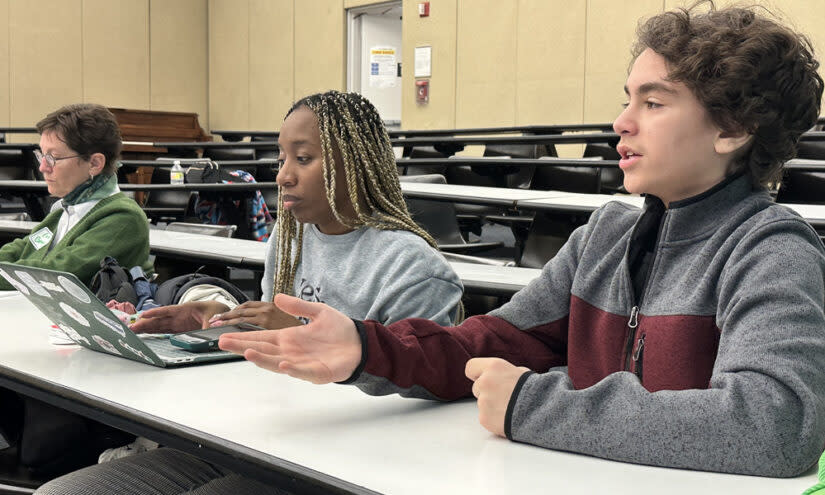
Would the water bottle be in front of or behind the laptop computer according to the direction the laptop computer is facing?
in front

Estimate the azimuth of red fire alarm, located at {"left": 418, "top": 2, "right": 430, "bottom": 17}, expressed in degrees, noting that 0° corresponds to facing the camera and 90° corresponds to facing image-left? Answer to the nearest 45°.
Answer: approximately 0°

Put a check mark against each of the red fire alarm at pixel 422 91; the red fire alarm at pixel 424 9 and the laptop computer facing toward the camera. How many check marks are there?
2

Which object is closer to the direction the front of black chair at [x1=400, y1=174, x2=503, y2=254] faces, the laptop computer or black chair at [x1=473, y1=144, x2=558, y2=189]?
the laptop computer

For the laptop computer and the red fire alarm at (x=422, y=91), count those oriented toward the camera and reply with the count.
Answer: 1

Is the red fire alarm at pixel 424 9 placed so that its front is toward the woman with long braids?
yes

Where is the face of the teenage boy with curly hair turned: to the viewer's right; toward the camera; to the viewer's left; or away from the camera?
to the viewer's left

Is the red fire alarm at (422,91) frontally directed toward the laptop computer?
yes

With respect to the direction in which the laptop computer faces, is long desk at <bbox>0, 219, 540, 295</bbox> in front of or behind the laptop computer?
in front

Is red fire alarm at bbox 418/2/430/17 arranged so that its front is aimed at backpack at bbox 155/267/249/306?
yes
